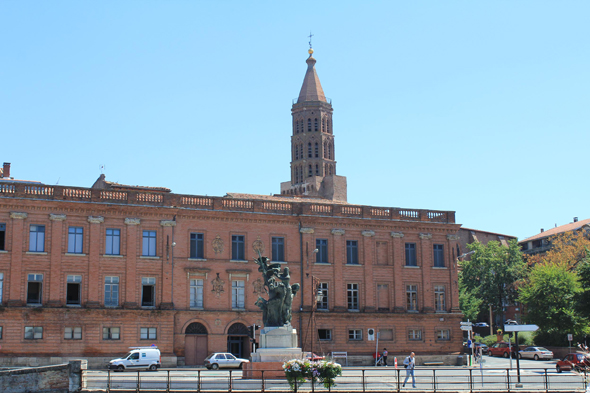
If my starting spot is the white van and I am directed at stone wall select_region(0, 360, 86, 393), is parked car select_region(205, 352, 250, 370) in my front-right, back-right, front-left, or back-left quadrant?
back-left

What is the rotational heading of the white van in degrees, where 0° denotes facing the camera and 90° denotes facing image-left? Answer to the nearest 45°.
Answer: approximately 90°

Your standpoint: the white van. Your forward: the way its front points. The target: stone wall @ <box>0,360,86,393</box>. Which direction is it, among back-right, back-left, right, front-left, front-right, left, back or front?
left

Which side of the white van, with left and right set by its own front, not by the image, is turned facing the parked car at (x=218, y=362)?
back

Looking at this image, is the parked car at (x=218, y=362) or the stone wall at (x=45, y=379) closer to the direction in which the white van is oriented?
the stone wall
